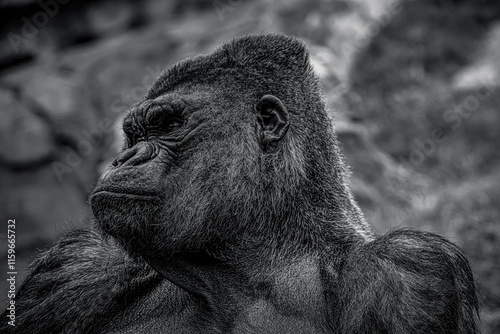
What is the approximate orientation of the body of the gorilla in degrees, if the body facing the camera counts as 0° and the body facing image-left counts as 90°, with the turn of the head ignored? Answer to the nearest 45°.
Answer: approximately 45°
